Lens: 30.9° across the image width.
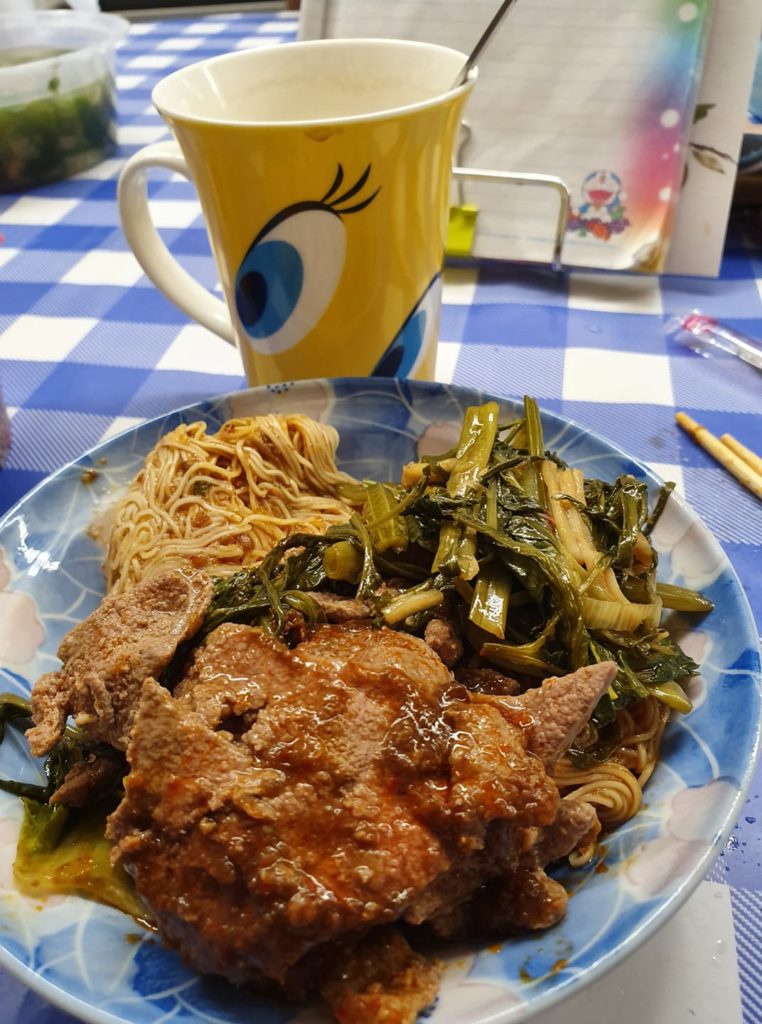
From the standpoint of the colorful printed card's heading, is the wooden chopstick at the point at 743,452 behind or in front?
in front

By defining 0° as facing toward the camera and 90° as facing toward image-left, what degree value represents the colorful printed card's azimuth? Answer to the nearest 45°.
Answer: approximately 0°

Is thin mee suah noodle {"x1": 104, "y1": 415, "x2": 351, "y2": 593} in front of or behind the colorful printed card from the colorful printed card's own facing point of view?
in front

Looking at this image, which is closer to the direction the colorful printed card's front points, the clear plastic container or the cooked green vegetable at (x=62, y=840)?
the cooked green vegetable

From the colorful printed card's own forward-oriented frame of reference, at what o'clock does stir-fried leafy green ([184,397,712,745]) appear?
The stir-fried leafy green is roughly at 12 o'clock from the colorful printed card.

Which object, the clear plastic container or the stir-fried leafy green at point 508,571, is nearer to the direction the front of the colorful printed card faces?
the stir-fried leafy green

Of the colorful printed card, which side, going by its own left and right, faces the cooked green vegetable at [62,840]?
front
